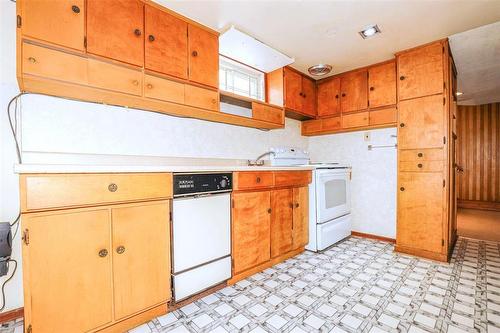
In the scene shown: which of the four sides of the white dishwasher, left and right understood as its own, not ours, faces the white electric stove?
left

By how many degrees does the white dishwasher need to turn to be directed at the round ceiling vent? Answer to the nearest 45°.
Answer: approximately 90° to its left

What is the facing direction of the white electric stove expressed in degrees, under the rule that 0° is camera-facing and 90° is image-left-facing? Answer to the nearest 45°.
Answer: approximately 315°

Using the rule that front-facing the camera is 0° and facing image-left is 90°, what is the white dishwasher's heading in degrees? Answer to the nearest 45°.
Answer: approximately 315°
